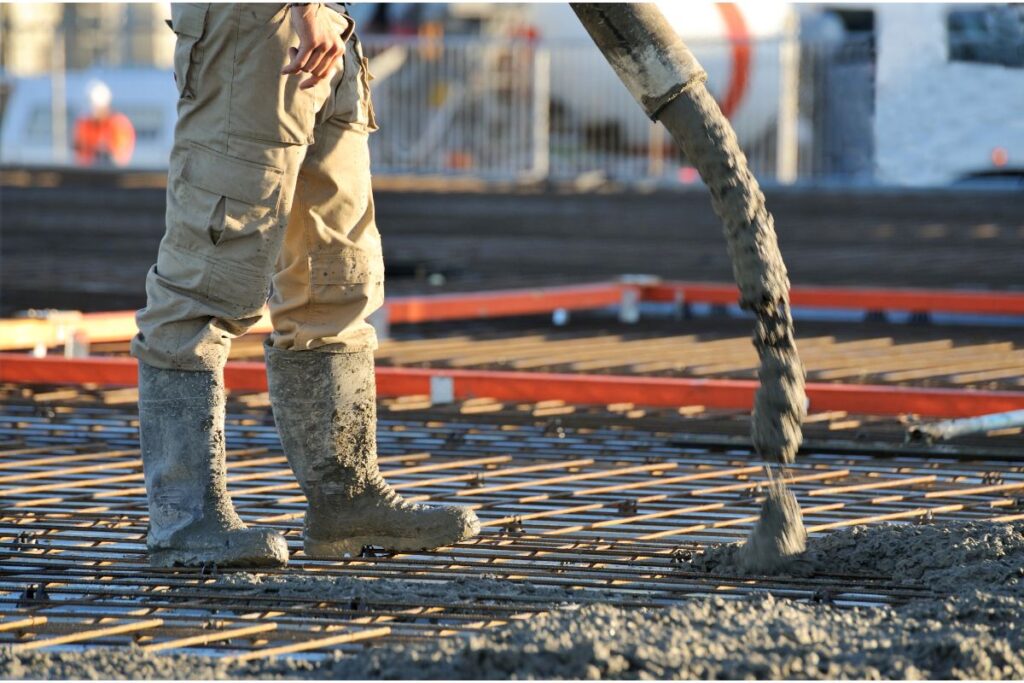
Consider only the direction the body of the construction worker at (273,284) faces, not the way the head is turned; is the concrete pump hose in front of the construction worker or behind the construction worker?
in front

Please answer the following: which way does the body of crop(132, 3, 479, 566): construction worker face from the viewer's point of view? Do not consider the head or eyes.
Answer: to the viewer's right

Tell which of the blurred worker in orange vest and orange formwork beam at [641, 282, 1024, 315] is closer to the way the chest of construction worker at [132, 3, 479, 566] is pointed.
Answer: the orange formwork beam

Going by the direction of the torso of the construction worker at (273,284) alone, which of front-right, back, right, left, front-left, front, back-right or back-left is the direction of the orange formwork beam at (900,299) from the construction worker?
front-left

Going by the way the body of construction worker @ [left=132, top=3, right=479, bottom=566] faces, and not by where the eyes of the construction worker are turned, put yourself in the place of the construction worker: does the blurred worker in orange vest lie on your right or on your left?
on your left

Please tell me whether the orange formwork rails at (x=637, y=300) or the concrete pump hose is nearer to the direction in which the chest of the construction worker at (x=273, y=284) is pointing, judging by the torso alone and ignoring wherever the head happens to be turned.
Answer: the concrete pump hose

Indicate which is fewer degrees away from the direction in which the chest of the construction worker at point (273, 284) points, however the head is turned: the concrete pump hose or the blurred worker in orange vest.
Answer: the concrete pump hose

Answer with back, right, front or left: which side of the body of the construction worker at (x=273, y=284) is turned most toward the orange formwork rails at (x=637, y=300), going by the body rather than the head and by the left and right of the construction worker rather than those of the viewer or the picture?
left
